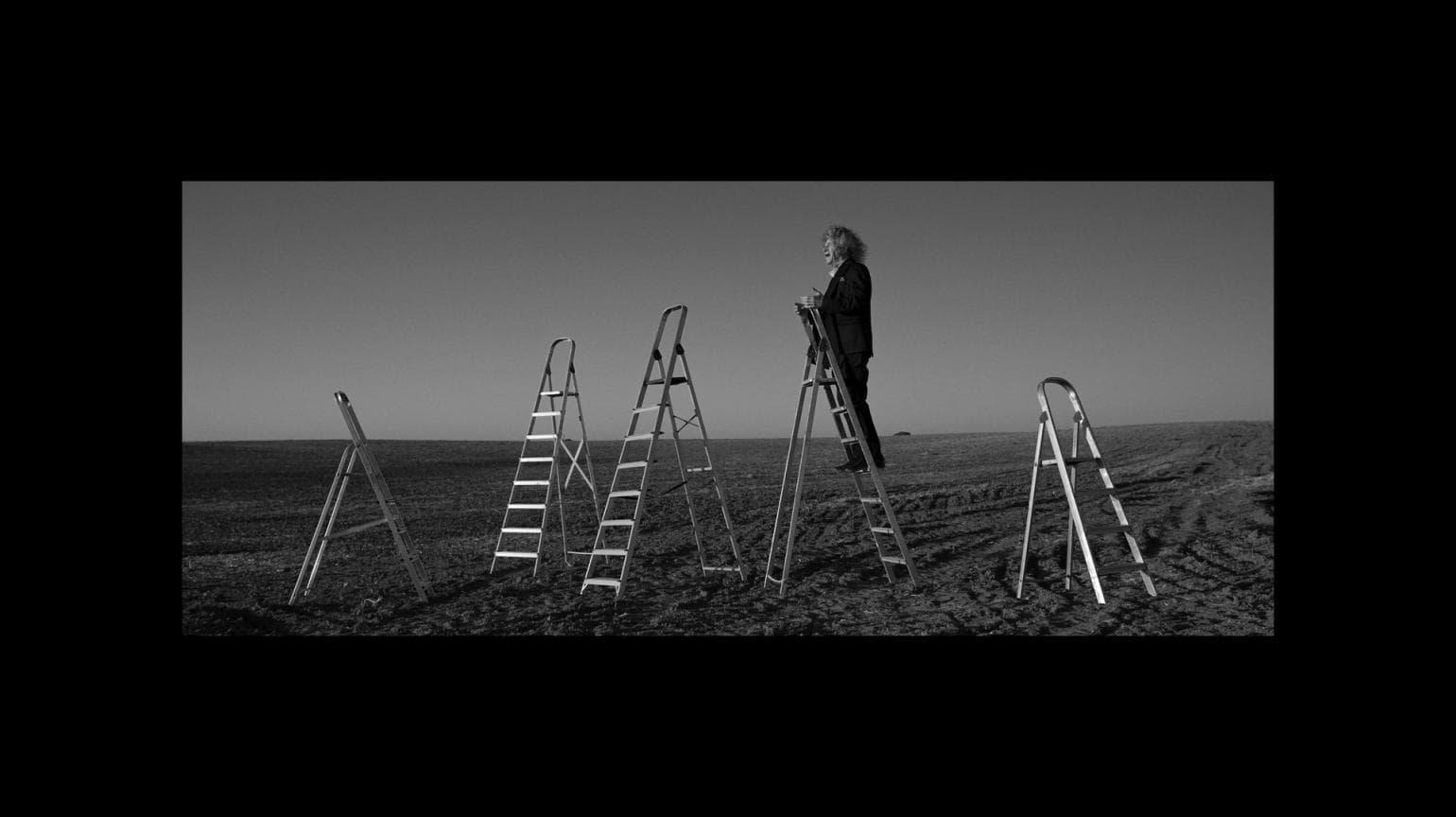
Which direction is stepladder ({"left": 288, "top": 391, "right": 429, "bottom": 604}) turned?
to the viewer's right

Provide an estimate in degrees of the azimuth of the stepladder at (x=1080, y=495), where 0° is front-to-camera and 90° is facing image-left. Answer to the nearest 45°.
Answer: approximately 315°
